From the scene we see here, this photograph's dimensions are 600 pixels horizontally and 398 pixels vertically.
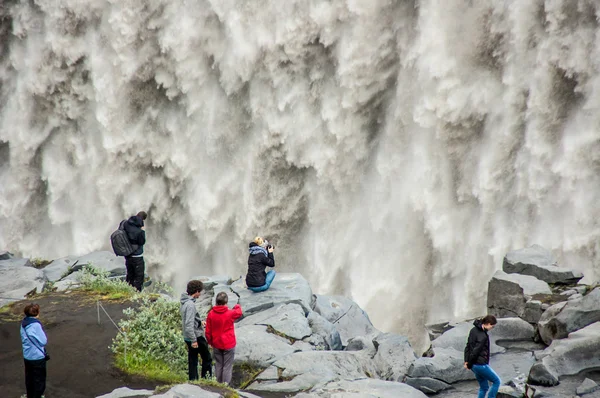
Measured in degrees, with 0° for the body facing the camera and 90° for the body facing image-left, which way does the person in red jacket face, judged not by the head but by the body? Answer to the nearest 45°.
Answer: approximately 180°

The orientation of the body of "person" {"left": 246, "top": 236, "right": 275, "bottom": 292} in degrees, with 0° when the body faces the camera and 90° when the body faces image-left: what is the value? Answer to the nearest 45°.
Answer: approximately 225°

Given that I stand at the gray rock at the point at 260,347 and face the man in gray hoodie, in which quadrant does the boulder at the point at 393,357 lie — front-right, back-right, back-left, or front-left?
back-left

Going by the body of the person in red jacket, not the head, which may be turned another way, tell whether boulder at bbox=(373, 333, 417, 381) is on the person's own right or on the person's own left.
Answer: on the person's own right
